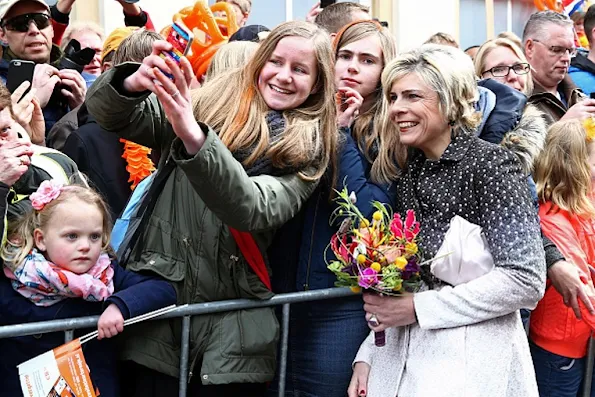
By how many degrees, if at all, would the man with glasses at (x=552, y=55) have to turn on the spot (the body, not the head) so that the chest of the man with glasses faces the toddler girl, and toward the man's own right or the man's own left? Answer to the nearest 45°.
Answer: approximately 45° to the man's own right

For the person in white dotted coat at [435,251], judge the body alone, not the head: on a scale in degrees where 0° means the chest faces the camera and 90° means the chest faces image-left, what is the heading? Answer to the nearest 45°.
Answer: approximately 45°

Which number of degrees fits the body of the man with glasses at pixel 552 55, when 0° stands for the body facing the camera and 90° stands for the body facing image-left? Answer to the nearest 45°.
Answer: approximately 315°

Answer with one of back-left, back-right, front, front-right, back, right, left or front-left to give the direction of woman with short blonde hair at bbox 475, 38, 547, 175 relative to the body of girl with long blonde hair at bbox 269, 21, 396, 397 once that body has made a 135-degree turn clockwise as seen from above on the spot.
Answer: front-right

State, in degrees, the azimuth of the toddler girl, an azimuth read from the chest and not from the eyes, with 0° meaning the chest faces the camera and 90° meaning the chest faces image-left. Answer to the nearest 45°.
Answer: approximately 315°

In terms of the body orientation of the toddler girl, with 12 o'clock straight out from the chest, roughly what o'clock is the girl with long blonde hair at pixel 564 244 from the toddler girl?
The girl with long blonde hair is roughly at 10 o'clock from the toddler girl.

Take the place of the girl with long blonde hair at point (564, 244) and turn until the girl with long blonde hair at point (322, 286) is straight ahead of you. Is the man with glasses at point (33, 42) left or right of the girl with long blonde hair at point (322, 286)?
right

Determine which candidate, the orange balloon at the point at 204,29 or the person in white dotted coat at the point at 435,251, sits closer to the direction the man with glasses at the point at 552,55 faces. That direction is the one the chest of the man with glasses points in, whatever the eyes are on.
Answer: the person in white dotted coat

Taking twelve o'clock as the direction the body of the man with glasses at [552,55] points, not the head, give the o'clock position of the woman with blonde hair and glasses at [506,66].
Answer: The woman with blonde hair and glasses is roughly at 2 o'clock from the man with glasses.
